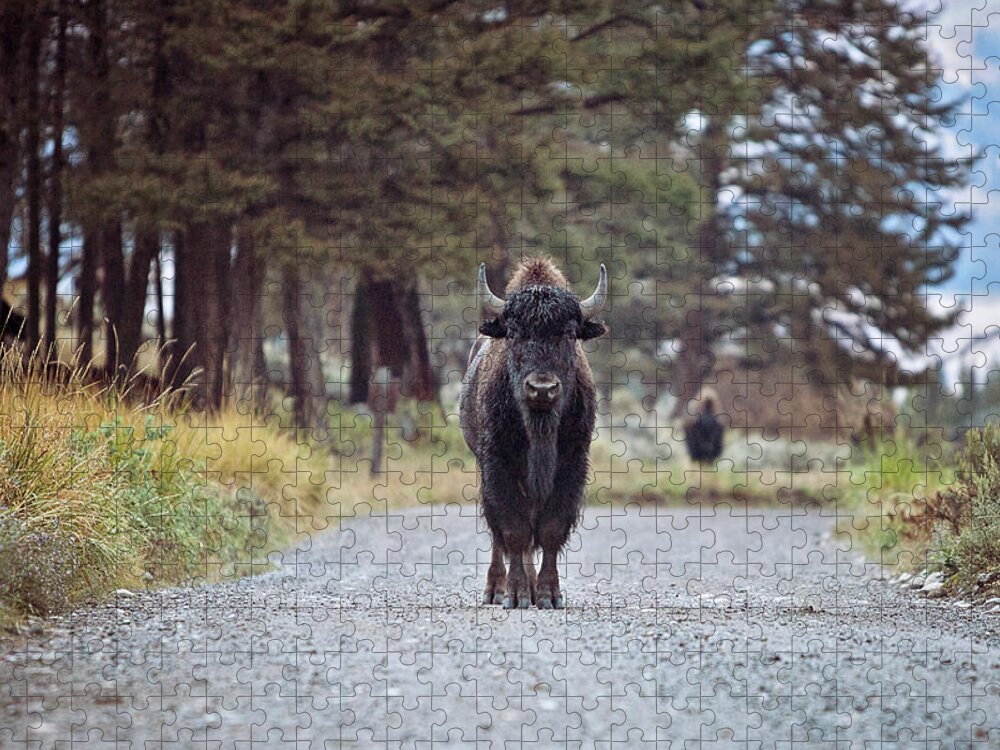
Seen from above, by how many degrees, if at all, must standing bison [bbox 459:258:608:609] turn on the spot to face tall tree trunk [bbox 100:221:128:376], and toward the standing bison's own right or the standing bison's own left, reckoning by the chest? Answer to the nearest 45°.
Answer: approximately 135° to the standing bison's own right

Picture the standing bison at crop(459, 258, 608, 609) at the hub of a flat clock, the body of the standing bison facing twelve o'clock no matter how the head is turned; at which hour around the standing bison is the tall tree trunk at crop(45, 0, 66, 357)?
The tall tree trunk is roughly at 5 o'clock from the standing bison.

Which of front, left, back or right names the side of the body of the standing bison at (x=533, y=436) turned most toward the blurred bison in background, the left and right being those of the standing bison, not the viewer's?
back

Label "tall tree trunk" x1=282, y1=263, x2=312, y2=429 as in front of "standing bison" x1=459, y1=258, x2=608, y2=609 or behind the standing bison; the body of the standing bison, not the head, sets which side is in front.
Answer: behind

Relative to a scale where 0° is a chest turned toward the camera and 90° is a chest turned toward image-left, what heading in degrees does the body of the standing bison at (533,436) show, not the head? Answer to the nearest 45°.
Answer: approximately 0°

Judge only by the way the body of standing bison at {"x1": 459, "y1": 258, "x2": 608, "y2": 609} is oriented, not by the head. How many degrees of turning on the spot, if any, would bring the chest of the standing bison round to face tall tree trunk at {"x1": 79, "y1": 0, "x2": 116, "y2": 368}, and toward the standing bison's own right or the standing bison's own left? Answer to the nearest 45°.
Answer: approximately 135° to the standing bison's own right

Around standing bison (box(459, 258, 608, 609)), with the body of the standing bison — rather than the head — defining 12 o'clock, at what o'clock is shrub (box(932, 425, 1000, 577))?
The shrub is roughly at 8 o'clock from the standing bison.

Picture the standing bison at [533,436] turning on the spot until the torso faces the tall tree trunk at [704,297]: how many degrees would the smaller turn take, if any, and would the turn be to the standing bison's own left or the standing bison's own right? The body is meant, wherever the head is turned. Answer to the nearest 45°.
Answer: approximately 180°
